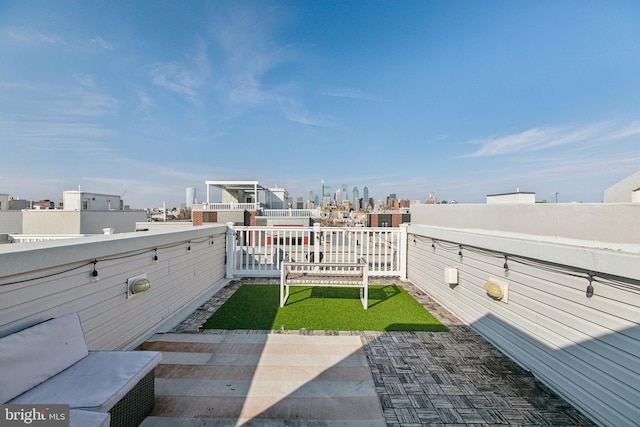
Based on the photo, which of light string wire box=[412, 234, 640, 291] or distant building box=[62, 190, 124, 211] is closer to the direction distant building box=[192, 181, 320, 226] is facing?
the light string wire

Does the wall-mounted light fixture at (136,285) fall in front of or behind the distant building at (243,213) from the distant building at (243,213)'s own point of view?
in front

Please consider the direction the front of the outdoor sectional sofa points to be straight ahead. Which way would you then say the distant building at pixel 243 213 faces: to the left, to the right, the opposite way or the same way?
to the right

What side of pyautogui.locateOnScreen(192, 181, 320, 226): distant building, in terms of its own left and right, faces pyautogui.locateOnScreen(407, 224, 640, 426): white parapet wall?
front

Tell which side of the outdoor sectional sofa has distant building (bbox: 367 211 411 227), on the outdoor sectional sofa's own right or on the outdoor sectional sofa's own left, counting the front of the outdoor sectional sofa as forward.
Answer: on the outdoor sectional sofa's own left

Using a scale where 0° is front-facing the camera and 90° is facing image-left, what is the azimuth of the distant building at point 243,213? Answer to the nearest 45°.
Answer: approximately 0°

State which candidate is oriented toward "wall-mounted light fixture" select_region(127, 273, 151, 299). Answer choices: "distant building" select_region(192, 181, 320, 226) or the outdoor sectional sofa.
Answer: the distant building

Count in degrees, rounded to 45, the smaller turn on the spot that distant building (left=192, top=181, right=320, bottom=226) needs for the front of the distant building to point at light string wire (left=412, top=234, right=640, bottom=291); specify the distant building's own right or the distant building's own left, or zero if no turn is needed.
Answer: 0° — it already faces it

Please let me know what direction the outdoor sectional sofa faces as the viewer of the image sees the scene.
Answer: facing the viewer and to the right of the viewer

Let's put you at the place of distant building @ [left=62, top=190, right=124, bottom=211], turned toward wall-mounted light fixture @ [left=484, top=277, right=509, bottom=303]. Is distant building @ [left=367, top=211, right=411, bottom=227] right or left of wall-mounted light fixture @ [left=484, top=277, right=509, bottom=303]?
left

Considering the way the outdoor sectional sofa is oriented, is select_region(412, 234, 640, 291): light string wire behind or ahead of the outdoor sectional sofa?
ahead

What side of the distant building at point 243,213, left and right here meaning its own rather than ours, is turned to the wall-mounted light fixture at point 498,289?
front

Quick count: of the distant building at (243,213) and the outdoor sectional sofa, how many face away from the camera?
0

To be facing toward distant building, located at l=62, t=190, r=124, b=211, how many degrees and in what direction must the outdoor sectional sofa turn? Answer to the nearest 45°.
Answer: approximately 135° to its left
